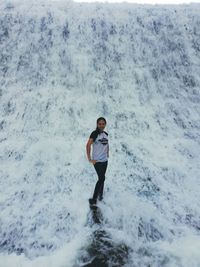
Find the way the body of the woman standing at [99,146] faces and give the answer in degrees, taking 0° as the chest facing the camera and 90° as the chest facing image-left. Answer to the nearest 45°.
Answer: approximately 315°
